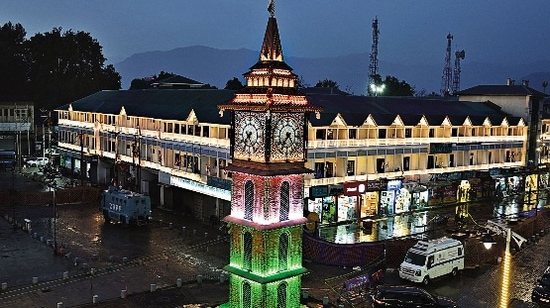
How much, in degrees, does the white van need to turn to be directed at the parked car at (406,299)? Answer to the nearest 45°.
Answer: approximately 45° to its left

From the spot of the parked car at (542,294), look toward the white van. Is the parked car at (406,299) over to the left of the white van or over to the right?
left

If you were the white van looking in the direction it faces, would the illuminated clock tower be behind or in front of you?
in front

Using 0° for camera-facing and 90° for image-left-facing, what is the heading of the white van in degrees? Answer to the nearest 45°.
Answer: approximately 45°

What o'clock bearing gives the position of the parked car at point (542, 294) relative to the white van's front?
The parked car is roughly at 8 o'clock from the white van.
